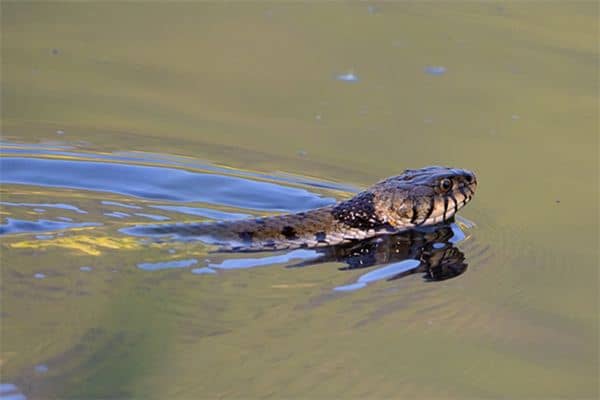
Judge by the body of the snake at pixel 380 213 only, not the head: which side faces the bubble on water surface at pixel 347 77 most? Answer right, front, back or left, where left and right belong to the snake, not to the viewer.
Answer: left

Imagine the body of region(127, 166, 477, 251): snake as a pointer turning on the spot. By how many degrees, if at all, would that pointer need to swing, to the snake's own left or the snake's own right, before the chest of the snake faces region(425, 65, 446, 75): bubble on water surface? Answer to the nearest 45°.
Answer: approximately 90° to the snake's own left

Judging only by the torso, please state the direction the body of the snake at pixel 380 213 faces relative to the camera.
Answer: to the viewer's right

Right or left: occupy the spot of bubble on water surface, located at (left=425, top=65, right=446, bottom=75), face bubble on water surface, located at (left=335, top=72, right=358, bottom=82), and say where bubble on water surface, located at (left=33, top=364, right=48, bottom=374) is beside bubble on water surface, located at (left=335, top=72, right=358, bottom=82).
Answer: left

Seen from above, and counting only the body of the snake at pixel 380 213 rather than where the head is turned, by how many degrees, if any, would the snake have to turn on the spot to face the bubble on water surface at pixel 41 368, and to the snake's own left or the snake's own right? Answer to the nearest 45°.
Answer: approximately 135° to the snake's own right
